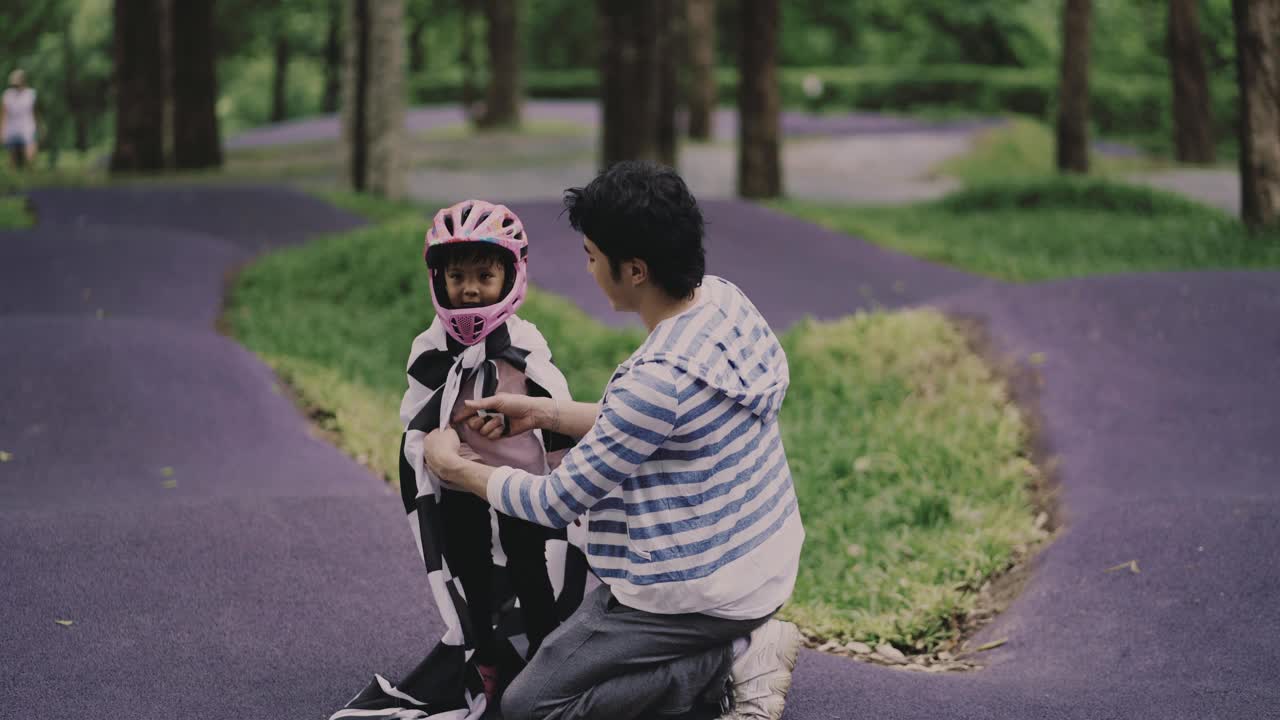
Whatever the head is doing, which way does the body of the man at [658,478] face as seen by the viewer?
to the viewer's left

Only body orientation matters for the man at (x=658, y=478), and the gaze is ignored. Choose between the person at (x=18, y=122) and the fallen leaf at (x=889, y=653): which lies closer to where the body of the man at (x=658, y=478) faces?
the person

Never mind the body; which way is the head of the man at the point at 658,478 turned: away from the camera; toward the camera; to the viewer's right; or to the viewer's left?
to the viewer's left

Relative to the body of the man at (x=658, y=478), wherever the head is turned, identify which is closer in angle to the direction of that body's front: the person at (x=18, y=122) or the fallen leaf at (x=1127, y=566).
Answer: the person

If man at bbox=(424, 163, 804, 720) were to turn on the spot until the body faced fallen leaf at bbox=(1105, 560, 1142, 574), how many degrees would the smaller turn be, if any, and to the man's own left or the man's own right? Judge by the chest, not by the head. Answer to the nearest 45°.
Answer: approximately 135° to the man's own right
